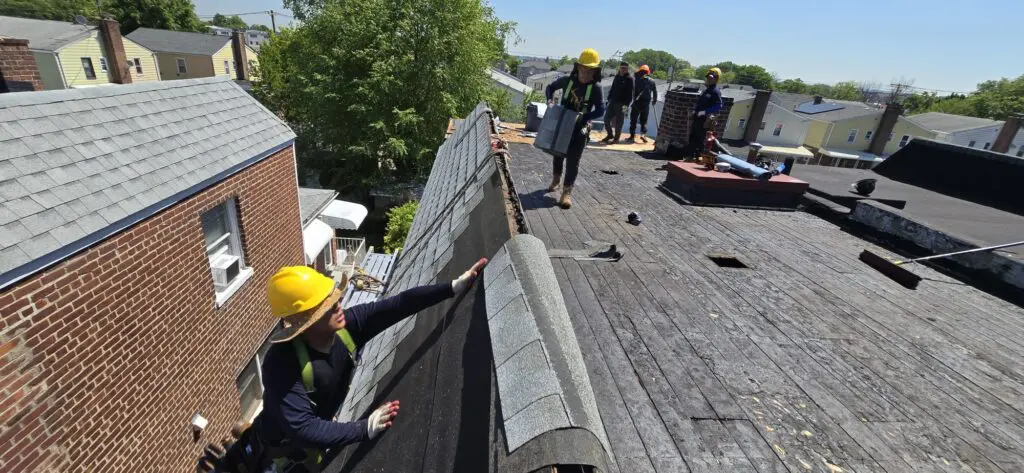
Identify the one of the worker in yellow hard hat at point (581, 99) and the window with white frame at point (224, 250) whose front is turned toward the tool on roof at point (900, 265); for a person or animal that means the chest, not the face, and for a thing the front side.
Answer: the window with white frame

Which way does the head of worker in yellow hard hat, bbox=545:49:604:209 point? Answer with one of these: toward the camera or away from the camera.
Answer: toward the camera

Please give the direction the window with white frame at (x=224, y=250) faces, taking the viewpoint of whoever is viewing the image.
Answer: facing the viewer and to the right of the viewer

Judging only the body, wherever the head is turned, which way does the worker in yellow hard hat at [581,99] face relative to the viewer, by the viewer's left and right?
facing the viewer and to the left of the viewer

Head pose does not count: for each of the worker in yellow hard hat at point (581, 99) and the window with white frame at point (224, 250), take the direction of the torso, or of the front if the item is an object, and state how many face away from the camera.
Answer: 0
